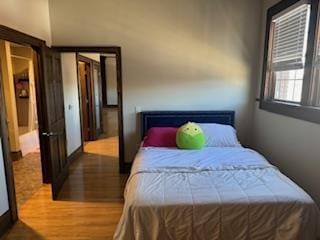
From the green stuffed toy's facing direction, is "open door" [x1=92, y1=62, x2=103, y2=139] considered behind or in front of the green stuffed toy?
behind

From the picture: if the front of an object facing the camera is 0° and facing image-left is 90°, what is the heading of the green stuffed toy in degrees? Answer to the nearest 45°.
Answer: approximately 0°

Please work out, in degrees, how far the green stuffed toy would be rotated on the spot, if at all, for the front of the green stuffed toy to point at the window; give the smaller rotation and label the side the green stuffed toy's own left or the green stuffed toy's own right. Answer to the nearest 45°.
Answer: approximately 90° to the green stuffed toy's own left

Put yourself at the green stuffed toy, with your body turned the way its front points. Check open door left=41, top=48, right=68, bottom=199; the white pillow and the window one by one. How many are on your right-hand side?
1

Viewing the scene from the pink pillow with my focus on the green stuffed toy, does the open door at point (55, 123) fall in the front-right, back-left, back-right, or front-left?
back-right

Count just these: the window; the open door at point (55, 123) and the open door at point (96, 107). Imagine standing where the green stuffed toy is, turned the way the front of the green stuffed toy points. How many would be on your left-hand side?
1

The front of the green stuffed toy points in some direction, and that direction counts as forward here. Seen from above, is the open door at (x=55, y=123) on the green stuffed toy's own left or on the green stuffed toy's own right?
on the green stuffed toy's own right
